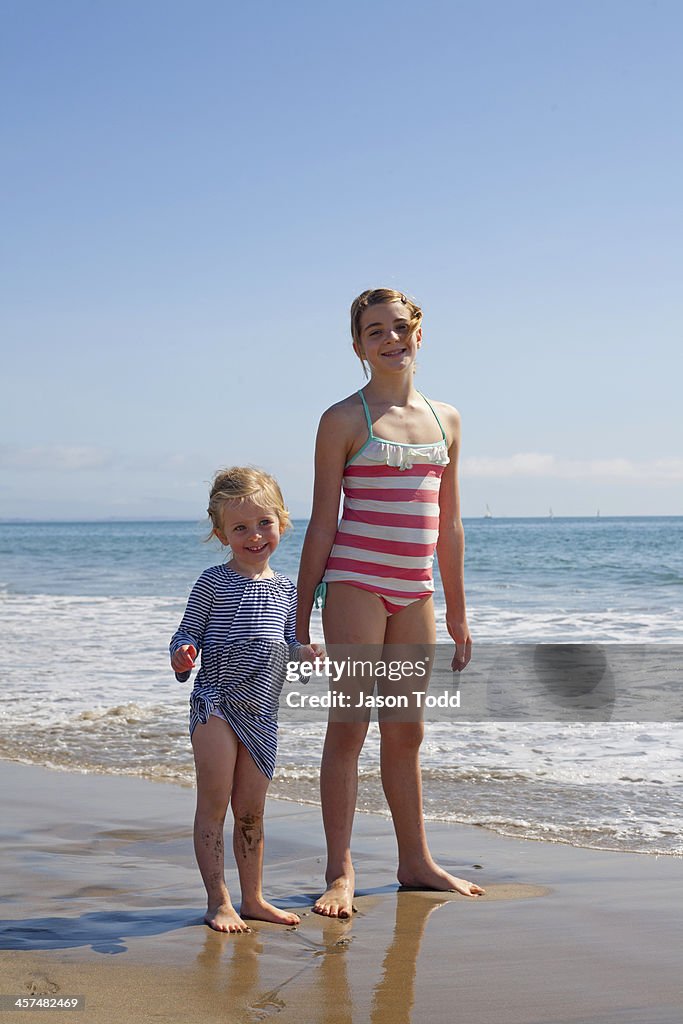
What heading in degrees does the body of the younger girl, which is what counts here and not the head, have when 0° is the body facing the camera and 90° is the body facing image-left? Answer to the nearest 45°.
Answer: approximately 315°
